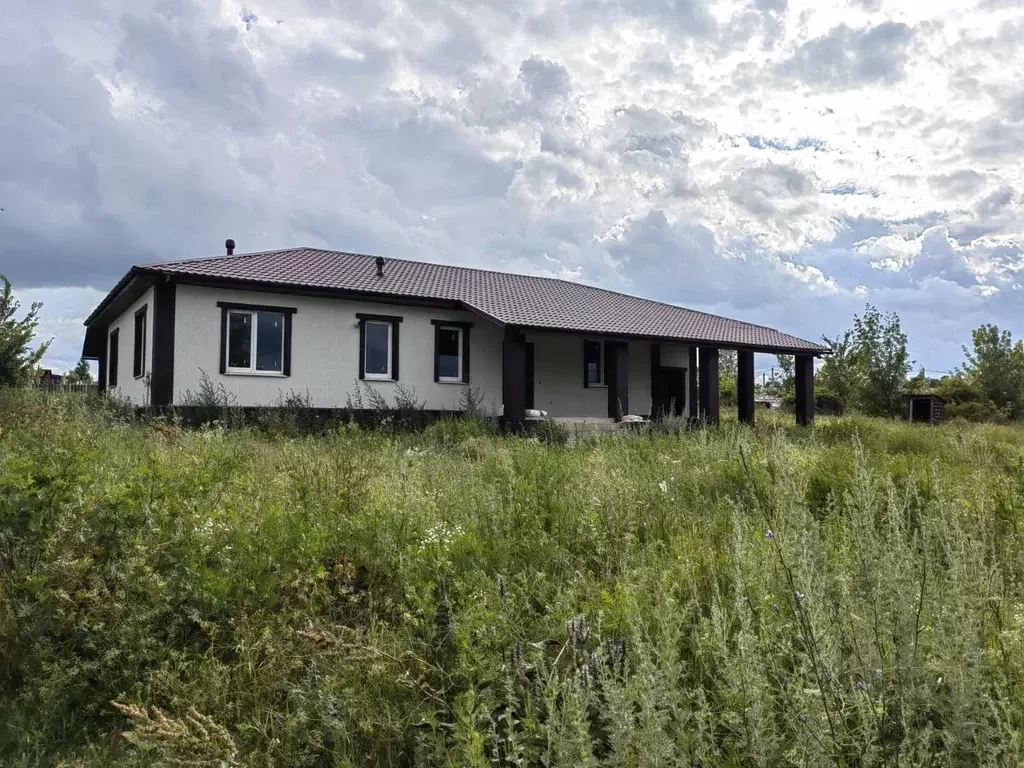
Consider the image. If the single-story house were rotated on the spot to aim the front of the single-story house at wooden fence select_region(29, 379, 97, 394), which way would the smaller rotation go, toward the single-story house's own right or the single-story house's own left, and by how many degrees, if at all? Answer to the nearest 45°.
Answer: approximately 135° to the single-story house's own right

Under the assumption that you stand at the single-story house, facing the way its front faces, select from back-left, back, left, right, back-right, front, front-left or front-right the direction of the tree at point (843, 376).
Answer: left

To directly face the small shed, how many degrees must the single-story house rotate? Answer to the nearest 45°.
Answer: approximately 90° to its left

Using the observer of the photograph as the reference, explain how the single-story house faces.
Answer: facing the viewer and to the right of the viewer

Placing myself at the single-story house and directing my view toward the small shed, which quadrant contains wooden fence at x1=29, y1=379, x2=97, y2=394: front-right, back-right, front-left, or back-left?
back-left

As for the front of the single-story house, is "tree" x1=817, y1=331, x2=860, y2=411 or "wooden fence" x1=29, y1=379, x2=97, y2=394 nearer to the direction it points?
the tree

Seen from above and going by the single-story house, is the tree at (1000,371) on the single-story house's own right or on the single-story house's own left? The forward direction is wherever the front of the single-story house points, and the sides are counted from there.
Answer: on the single-story house's own left

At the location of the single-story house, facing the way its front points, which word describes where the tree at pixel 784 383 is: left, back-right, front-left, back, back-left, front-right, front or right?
left

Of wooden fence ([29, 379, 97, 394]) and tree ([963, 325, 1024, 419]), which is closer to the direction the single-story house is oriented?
the tree

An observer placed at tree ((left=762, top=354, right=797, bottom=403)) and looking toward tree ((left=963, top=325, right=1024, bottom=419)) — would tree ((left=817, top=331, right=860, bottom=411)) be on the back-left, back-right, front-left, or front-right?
front-right
